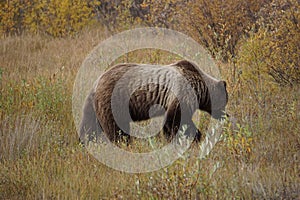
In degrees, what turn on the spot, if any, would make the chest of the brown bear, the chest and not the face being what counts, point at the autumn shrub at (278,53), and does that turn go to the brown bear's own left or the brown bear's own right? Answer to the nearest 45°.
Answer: approximately 45° to the brown bear's own left

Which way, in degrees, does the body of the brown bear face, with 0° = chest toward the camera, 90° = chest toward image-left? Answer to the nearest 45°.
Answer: approximately 270°
